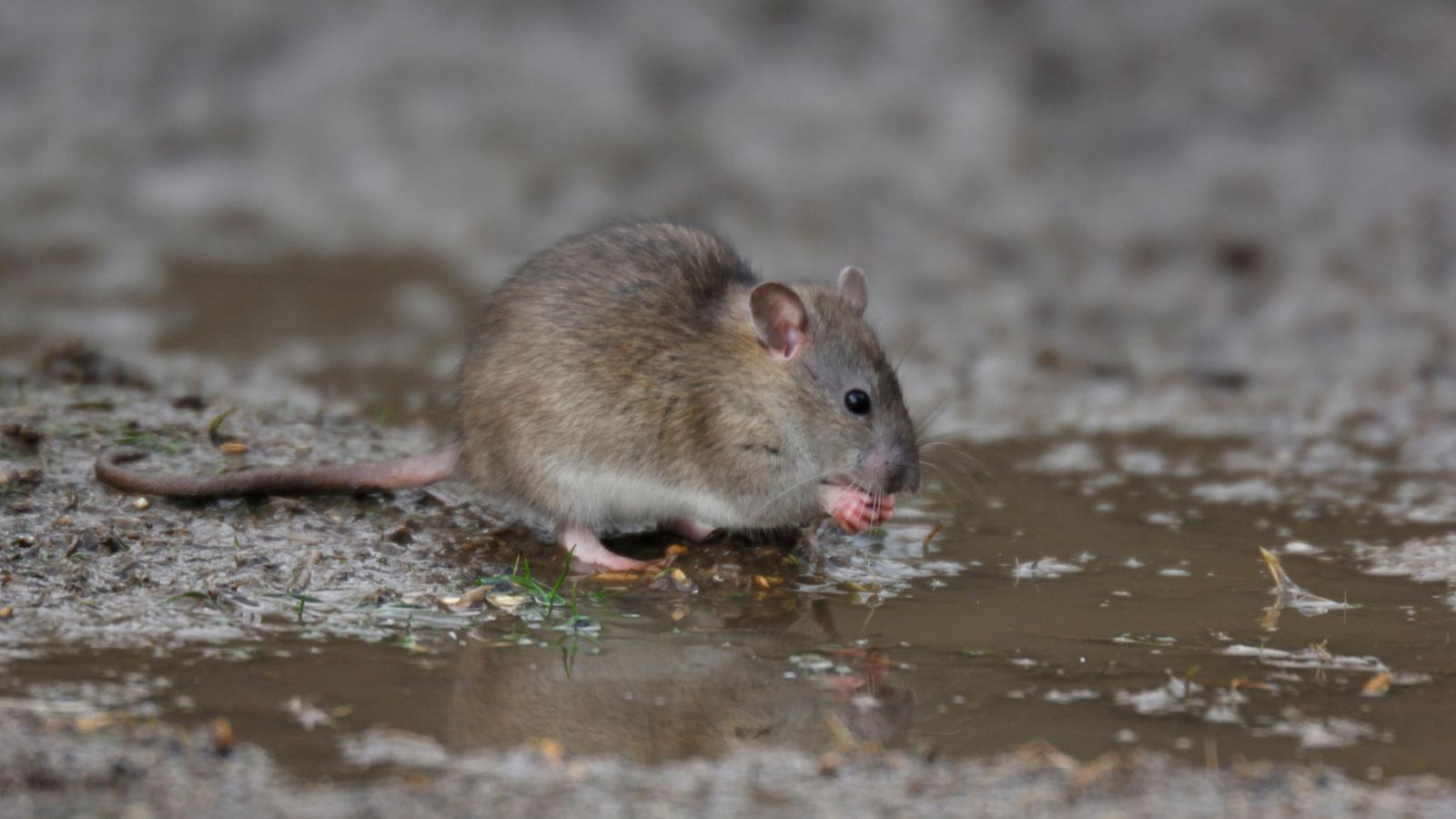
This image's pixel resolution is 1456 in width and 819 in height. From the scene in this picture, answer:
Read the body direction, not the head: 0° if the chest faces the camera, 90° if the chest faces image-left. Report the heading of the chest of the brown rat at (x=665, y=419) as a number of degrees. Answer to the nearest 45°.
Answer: approximately 270°
